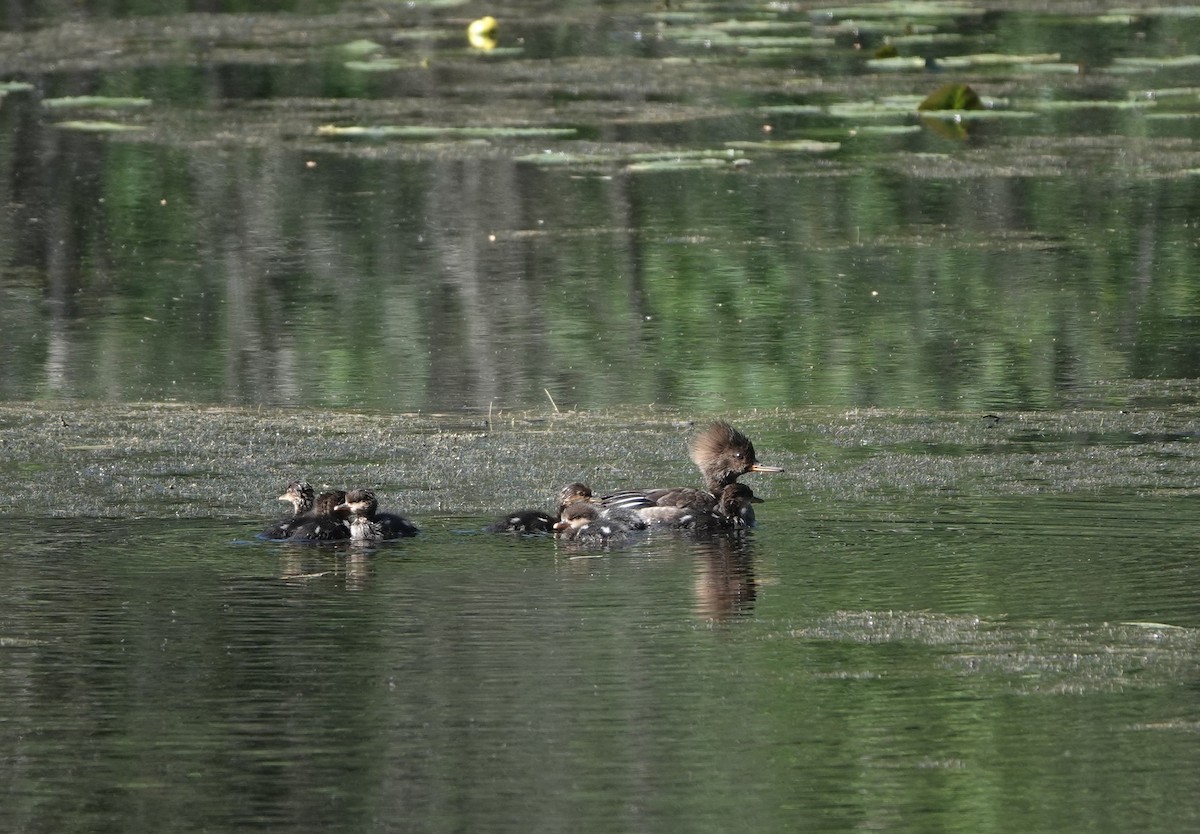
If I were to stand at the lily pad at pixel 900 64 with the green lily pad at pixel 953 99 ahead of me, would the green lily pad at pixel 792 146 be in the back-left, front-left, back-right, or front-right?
front-right

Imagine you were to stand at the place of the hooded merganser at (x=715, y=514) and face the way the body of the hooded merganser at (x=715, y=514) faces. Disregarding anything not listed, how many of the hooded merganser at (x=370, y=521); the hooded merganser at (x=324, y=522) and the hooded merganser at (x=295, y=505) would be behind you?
3

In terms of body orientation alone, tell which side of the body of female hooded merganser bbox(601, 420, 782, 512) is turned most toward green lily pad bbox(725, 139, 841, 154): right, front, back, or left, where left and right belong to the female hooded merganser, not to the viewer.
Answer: left

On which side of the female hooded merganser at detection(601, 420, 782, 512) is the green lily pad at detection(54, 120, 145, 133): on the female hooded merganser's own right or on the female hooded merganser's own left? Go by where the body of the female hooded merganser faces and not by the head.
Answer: on the female hooded merganser's own left

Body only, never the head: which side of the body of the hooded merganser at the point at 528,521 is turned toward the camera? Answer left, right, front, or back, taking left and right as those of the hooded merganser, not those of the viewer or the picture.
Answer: right

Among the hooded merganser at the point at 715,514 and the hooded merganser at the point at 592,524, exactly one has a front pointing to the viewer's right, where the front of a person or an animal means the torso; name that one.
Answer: the hooded merganser at the point at 715,514

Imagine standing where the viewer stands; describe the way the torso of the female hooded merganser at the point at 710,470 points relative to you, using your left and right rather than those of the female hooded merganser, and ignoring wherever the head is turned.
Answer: facing to the right of the viewer

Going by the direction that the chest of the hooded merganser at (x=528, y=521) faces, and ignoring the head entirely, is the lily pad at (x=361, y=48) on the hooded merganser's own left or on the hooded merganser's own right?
on the hooded merganser's own left

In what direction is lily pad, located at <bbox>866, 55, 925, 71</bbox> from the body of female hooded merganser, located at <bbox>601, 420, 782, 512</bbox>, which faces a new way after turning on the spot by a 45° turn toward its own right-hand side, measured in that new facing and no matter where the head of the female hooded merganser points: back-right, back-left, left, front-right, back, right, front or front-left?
back-left

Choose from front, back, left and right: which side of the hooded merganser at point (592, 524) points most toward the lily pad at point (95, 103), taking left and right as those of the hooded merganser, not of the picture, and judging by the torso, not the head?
right

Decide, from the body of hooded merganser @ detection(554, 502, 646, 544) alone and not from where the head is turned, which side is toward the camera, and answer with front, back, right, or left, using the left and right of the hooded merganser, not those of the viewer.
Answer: left

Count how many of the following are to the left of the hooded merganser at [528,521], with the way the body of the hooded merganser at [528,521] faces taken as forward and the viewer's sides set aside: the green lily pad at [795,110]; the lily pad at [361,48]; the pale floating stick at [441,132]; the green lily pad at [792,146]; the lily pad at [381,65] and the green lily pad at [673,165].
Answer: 6

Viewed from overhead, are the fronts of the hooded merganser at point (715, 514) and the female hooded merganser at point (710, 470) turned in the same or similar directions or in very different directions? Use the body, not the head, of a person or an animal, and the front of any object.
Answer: same or similar directions

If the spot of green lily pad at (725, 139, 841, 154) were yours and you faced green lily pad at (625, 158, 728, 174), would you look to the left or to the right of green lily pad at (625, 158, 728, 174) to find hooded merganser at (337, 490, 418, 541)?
left

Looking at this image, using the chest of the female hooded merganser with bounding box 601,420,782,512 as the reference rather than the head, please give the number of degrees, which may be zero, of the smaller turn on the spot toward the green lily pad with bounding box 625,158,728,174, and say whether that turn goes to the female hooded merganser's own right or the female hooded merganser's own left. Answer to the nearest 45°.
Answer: approximately 90° to the female hooded merganser's own left

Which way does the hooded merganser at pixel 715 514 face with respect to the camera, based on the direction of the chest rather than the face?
to the viewer's right
